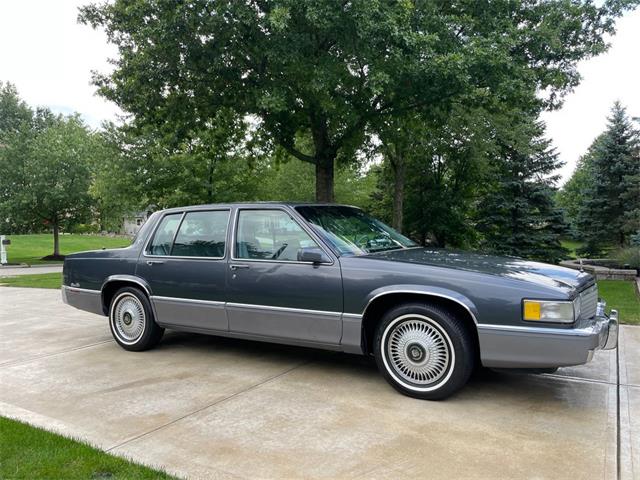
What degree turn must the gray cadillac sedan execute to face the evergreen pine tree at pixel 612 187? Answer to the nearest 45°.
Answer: approximately 90° to its left

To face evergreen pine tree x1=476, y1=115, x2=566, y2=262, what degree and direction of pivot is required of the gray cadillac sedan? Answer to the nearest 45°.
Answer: approximately 90° to its left

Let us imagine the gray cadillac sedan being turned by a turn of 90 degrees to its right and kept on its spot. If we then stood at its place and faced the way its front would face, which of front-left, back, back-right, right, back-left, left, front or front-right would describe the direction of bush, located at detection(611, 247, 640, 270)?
back

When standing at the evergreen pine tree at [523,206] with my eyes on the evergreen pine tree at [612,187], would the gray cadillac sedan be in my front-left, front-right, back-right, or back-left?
back-right

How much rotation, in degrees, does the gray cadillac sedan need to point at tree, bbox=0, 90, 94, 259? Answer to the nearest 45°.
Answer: approximately 180°

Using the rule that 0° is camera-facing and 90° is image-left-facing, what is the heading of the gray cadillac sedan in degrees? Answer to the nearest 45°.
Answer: approximately 315°

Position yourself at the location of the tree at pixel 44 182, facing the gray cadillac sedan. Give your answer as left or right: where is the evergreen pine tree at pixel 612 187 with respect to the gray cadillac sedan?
left
